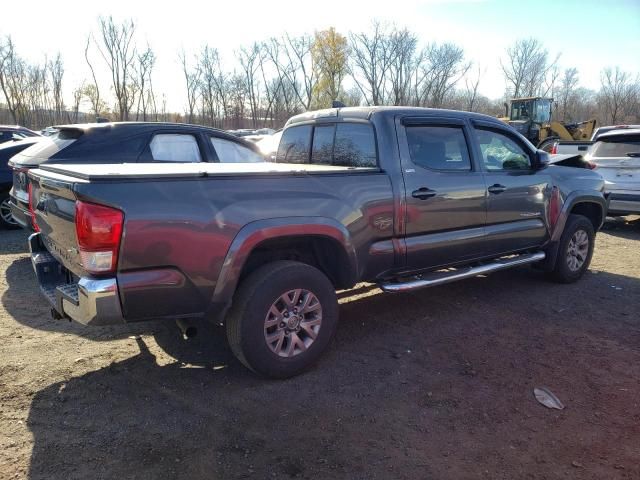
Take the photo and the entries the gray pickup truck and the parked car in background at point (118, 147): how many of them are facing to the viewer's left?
0

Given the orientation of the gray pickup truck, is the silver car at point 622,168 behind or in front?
in front

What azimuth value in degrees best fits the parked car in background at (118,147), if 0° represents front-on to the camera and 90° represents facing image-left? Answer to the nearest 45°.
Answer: approximately 225°

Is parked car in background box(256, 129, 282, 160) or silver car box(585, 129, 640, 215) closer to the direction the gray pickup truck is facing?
the silver car

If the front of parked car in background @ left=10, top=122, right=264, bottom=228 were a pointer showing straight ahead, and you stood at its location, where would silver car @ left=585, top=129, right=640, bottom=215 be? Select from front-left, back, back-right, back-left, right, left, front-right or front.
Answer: front-right

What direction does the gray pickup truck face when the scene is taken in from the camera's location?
facing away from the viewer and to the right of the viewer

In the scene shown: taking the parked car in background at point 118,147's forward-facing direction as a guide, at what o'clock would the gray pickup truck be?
The gray pickup truck is roughly at 4 o'clock from the parked car in background.

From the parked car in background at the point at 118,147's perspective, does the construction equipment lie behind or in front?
in front
